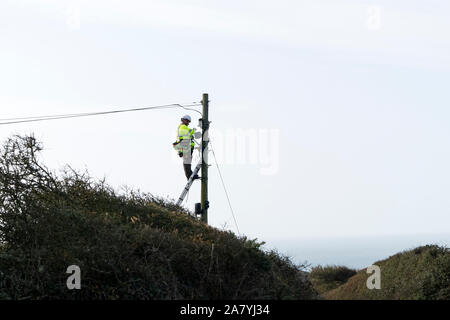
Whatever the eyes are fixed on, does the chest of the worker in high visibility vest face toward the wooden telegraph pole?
yes

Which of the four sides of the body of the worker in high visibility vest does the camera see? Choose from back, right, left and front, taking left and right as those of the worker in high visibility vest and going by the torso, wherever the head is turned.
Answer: right
